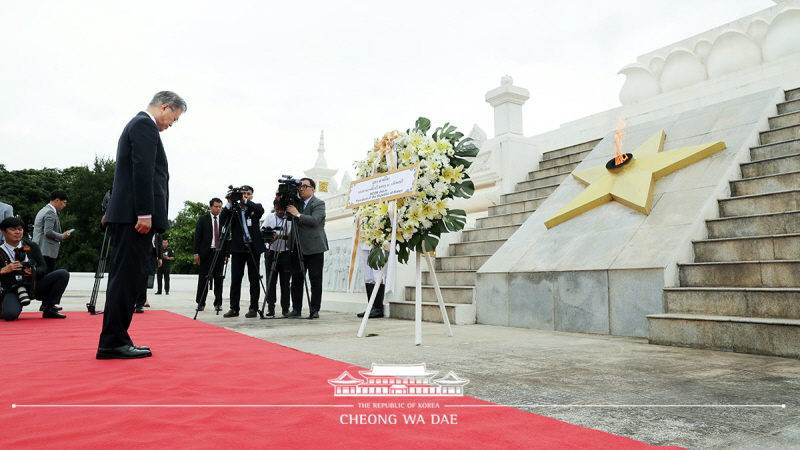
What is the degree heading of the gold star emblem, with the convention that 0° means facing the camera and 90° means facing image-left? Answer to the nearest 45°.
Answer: approximately 45°

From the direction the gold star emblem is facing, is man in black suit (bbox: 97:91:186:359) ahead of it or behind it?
ahead

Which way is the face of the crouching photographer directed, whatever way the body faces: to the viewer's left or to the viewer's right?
to the viewer's right

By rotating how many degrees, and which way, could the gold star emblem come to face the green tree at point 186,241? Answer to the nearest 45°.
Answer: approximately 90° to its right

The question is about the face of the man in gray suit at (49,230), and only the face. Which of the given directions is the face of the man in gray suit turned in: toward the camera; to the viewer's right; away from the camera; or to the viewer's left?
to the viewer's right

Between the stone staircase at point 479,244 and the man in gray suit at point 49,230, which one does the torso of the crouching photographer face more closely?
the stone staircase

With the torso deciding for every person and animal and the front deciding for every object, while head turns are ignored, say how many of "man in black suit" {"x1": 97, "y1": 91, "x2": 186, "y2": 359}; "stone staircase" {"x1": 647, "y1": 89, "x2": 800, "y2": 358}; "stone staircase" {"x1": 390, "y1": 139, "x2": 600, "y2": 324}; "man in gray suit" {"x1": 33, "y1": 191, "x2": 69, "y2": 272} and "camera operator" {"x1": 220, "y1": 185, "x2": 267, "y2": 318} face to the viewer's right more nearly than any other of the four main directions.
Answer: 2

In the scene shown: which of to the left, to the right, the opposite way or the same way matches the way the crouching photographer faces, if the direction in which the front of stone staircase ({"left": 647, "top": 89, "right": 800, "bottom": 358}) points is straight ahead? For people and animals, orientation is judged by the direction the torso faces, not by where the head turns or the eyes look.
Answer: to the left

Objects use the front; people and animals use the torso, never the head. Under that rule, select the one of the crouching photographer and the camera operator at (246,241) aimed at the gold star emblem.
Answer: the crouching photographer

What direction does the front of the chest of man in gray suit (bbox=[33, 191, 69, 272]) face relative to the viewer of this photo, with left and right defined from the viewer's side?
facing to the right of the viewer

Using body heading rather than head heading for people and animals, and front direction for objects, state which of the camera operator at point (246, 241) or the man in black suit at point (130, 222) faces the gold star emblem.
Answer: the man in black suit

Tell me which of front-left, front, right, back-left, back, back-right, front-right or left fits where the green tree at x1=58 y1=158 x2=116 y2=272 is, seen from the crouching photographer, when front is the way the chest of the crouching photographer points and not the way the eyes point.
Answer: back-left

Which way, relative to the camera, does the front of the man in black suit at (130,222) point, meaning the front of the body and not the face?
to the viewer's right

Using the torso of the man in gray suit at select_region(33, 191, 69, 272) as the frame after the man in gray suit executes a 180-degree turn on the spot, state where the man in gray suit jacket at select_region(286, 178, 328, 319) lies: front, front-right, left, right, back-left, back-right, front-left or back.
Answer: back-left

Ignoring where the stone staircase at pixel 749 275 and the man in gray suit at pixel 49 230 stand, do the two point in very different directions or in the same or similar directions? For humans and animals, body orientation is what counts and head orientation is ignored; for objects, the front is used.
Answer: very different directions
